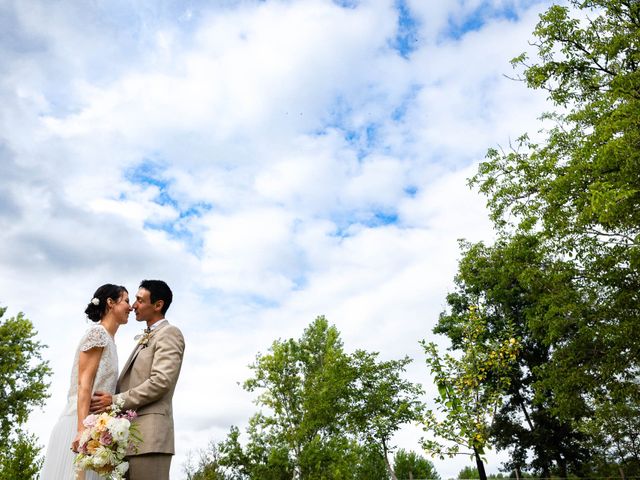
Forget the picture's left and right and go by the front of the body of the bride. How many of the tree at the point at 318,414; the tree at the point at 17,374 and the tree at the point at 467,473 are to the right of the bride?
0

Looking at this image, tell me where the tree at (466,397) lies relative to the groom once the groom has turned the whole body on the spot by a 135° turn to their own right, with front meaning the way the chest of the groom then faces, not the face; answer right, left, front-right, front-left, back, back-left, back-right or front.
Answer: front

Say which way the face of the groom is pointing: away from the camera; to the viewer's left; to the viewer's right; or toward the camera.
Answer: to the viewer's left

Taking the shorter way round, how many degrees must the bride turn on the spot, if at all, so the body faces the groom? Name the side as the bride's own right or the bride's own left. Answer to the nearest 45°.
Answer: approximately 45° to the bride's own right

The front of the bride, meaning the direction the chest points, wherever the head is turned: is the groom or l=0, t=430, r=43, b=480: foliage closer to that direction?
the groom

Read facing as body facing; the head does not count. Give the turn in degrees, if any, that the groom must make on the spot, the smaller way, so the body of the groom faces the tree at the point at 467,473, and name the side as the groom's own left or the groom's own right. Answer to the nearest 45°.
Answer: approximately 135° to the groom's own right

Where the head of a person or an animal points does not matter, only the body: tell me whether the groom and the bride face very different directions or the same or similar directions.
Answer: very different directions

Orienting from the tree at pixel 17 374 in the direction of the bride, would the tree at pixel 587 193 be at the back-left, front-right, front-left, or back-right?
front-left

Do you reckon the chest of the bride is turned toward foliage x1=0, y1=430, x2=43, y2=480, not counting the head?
no

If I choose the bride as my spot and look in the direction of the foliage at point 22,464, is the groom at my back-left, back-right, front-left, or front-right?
back-right

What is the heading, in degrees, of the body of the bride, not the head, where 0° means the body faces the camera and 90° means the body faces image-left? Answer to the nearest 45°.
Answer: approximately 270°

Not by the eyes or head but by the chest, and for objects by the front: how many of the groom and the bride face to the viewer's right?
1

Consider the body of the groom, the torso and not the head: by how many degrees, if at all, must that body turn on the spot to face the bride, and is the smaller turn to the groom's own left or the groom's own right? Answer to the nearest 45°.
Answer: approximately 45° to the groom's own right

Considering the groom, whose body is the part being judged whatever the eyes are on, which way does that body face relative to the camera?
to the viewer's left
